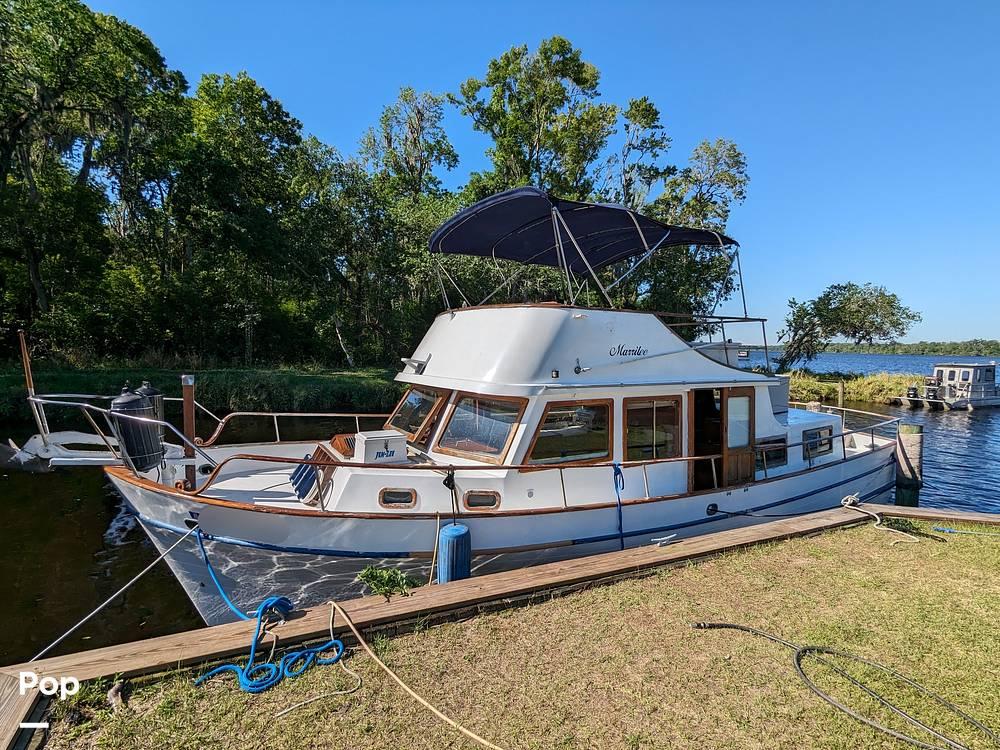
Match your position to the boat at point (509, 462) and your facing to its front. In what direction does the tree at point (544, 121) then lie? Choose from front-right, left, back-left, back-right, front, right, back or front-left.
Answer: back-right

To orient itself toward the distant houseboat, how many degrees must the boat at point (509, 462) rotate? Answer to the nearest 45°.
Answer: approximately 180°

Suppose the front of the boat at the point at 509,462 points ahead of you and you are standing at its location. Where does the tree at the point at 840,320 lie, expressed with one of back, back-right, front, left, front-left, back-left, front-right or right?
back

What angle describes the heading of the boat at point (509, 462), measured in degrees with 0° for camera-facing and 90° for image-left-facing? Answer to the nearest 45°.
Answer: approximately 45°
